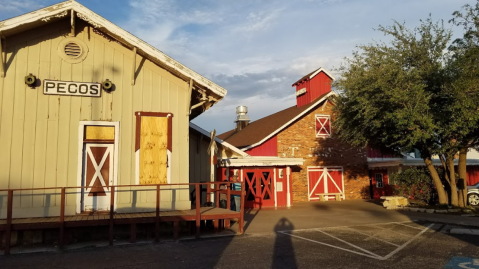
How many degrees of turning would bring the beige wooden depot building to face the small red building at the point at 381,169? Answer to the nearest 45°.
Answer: approximately 135° to its left

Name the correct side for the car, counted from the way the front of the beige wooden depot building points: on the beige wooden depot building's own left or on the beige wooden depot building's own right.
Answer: on the beige wooden depot building's own left

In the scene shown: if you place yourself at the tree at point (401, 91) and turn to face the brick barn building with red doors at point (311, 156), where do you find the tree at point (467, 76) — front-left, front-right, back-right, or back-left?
back-right

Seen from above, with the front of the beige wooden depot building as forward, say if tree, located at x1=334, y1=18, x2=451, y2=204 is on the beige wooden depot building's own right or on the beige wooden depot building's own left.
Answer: on the beige wooden depot building's own left

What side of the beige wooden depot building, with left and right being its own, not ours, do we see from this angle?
front
